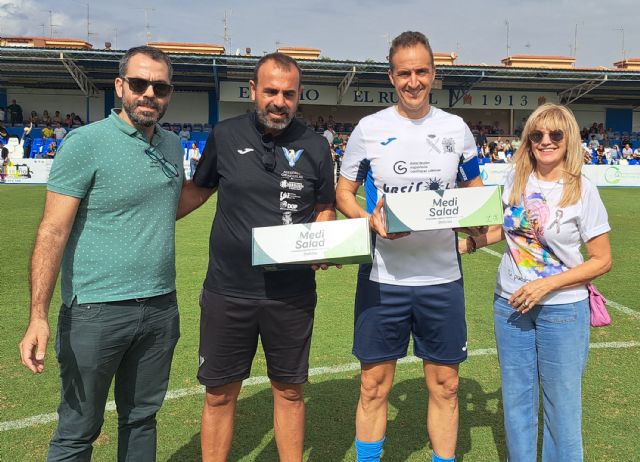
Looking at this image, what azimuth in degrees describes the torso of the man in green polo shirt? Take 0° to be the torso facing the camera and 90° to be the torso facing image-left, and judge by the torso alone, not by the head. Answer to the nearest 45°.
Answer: approximately 315°

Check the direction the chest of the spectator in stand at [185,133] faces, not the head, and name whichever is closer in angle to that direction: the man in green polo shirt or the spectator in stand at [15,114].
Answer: the man in green polo shirt

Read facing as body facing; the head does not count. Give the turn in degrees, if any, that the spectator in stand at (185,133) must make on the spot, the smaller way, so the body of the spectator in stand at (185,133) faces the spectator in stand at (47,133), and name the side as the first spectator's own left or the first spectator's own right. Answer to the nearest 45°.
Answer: approximately 90° to the first spectator's own right

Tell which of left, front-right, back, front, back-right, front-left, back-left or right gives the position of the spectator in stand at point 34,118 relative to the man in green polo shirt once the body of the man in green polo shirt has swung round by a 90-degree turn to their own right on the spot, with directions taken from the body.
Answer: back-right

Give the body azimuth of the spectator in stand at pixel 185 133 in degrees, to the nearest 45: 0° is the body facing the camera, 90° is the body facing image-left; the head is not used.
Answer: approximately 0°

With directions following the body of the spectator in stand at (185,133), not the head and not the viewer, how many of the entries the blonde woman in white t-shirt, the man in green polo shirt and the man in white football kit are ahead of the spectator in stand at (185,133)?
3

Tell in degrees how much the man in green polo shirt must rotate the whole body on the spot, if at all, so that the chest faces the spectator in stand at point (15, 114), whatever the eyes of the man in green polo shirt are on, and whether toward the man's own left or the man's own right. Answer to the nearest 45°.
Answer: approximately 135° to the man's own left
